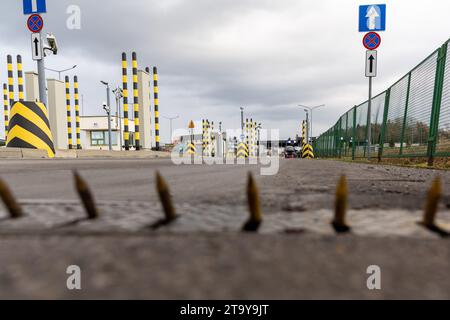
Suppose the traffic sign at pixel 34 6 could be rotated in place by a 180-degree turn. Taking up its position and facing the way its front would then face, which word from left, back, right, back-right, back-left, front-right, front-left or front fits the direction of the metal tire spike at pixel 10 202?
back

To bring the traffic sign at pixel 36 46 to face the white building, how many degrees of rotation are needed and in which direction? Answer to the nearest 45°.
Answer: approximately 180°

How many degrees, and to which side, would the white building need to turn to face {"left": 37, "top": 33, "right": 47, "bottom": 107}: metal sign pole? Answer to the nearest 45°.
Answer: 0° — it already faces it

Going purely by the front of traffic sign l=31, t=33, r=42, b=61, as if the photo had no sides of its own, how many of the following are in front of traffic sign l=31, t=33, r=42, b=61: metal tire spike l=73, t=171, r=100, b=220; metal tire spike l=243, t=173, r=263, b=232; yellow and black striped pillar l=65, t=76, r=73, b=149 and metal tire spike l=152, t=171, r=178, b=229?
3

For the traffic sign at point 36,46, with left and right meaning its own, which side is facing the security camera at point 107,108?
back

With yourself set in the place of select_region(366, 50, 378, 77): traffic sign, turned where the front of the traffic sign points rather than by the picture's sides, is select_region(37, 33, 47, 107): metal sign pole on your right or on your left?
on your right

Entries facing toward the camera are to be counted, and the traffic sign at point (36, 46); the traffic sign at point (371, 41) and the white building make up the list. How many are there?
3

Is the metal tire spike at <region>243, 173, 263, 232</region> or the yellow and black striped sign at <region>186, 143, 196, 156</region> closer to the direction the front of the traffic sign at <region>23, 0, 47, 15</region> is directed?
the metal tire spike

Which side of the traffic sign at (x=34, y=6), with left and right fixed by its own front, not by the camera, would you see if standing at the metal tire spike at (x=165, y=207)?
front

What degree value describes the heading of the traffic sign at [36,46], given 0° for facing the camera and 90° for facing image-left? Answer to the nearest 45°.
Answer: approximately 0°

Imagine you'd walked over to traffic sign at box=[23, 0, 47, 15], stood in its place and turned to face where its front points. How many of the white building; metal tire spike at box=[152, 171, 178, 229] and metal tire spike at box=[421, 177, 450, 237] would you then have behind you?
1
